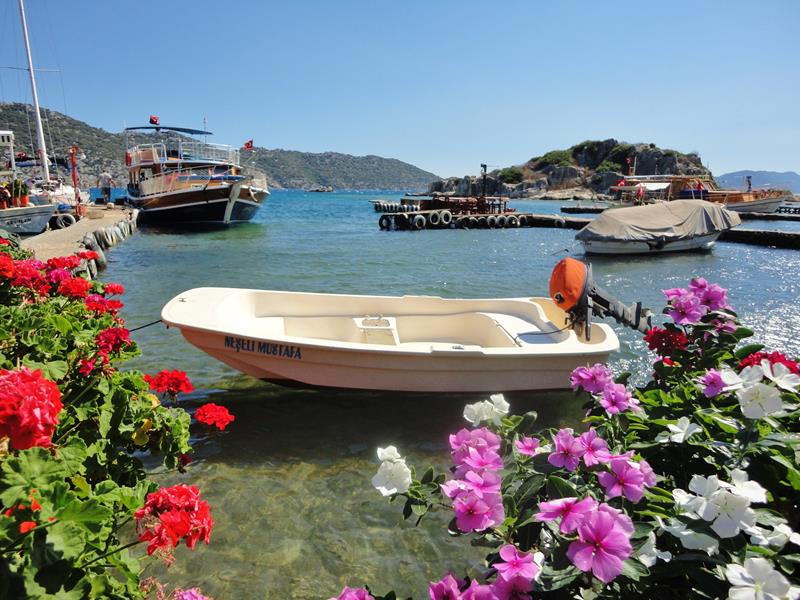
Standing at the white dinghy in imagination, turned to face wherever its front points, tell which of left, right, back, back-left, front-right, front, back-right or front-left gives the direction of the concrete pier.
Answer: front-right

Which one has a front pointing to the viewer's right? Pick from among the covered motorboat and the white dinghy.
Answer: the covered motorboat

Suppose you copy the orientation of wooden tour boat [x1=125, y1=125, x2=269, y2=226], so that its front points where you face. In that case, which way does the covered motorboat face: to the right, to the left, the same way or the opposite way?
the same way

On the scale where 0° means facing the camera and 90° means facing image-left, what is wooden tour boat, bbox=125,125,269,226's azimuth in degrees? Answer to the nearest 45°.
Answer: approximately 315°

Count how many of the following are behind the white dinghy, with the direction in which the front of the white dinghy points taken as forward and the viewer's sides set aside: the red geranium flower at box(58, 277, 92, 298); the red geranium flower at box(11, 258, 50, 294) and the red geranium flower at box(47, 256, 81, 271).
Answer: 0

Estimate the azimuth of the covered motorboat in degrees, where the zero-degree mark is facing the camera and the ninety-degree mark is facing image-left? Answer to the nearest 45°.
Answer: approximately 270°

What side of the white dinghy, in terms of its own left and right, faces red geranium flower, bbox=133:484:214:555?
left

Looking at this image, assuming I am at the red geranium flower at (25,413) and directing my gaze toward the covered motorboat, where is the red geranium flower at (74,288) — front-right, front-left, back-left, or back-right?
front-left

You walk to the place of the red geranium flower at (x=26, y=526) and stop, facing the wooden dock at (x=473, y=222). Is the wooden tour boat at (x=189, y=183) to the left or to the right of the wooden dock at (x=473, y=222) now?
left

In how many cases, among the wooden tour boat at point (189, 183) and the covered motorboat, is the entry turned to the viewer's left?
0

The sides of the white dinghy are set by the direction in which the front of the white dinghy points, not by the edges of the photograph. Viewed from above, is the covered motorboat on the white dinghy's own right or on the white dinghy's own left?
on the white dinghy's own right

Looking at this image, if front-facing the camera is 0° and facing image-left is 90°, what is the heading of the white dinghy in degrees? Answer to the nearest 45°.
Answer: approximately 90°
